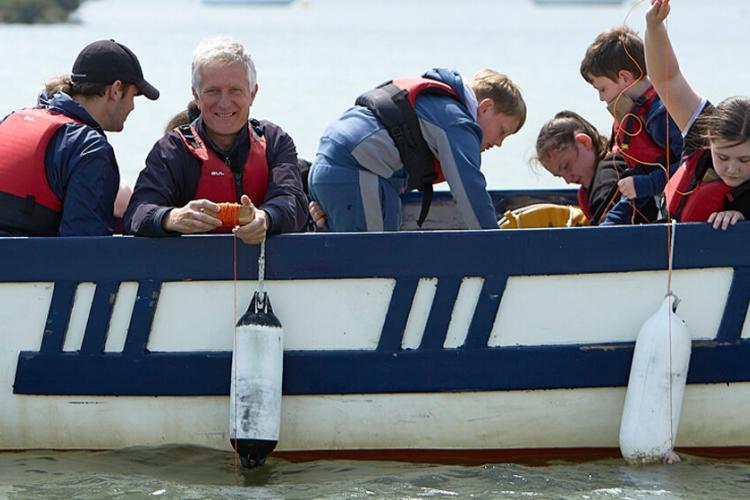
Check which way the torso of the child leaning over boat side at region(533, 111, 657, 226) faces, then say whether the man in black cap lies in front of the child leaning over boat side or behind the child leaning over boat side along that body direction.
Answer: in front

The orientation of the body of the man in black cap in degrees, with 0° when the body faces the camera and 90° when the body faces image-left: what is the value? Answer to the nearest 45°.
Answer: approximately 225°

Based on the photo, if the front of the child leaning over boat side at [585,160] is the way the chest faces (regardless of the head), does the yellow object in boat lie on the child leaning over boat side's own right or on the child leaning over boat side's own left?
on the child leaning over boat side's own right

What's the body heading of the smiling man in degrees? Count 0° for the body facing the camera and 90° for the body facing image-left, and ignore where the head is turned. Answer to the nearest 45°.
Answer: approximately 0°

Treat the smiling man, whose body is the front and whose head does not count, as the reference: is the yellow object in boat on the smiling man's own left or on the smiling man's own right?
on the smiling man's own left

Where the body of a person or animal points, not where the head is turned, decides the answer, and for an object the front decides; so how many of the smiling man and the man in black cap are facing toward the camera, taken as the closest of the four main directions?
1

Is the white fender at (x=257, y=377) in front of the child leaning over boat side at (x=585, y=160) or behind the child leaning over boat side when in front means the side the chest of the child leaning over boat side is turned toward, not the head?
in front

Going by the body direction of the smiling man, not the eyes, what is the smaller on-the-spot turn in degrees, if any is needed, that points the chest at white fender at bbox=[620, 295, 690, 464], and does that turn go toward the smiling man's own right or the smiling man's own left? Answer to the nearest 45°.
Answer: approximately 90° to the smiling man's own left
